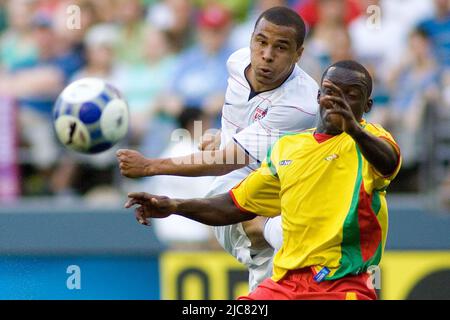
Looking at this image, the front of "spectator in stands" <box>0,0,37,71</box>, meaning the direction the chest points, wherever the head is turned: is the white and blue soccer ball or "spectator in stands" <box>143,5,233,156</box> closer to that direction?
the white and blue soccer ball

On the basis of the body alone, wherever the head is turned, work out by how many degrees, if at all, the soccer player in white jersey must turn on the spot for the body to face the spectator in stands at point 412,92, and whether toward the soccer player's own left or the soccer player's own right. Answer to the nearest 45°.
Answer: approximately 180°

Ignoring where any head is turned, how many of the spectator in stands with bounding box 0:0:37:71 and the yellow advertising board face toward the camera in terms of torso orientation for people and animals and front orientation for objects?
2

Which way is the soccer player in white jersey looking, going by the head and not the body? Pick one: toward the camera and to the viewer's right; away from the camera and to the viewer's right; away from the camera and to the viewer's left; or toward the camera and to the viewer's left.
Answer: toward the camera and to the viewer's left

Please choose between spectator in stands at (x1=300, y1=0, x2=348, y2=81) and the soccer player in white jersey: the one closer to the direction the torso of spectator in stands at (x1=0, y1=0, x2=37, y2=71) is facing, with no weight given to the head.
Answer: the soccer player in white jersey

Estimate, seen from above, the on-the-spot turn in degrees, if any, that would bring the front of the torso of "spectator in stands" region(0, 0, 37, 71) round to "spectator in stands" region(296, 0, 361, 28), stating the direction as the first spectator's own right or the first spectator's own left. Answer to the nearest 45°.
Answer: approximately 45° to the first spectator's own left
